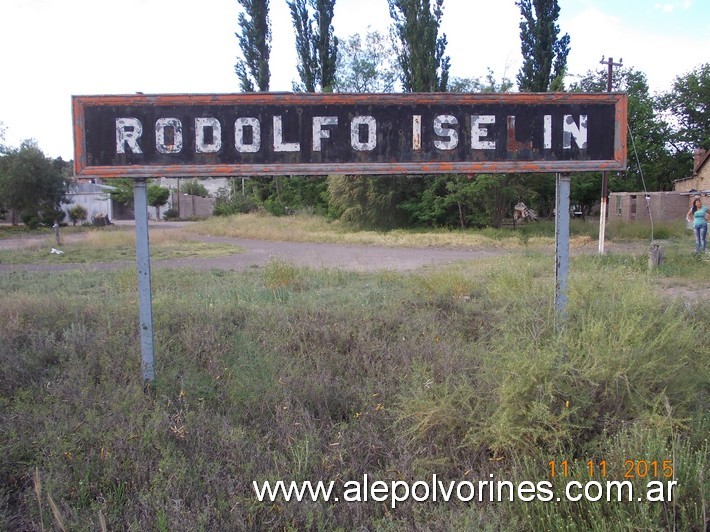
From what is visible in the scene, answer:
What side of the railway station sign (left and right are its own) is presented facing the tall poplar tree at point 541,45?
back

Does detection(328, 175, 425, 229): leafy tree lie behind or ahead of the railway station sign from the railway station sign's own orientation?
behind

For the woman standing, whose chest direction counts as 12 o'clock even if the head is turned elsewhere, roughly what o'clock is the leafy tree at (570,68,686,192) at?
The leafy tree is roughly at 6 o'clock from the woman standing.

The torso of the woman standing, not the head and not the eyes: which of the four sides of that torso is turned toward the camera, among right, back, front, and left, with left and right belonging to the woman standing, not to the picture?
front

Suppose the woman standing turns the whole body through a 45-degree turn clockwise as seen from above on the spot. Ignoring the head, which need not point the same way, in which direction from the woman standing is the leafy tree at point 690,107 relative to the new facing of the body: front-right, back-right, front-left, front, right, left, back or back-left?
back-right

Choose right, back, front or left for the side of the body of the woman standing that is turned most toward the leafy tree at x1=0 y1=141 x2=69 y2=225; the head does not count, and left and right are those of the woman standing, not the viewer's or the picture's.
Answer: right

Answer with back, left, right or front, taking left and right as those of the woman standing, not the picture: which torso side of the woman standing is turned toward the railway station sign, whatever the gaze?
front

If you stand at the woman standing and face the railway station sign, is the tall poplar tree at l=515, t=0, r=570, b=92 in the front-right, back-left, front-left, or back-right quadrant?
back-right

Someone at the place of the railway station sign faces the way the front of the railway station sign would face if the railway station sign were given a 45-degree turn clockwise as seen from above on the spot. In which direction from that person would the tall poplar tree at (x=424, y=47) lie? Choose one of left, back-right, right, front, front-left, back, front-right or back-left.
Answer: back-right
